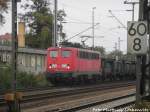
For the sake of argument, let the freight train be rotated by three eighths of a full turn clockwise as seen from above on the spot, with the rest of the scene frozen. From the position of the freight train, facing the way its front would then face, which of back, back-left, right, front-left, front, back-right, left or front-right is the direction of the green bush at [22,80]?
left

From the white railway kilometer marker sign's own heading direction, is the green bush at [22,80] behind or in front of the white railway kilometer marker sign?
behind

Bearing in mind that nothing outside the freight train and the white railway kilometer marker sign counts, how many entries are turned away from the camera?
0

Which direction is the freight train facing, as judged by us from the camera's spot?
facing the viewer and to the left of the viewer

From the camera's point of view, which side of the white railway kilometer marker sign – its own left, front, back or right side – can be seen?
front

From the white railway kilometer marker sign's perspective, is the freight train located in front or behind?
behind
